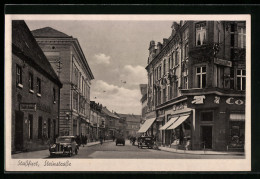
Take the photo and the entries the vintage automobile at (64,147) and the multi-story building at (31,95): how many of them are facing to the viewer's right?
1

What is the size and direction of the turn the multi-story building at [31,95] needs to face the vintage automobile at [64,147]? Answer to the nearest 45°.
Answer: approximately 45° to its right

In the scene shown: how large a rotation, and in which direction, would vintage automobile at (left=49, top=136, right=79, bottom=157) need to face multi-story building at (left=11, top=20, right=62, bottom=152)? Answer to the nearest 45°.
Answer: approximately 90° to its right

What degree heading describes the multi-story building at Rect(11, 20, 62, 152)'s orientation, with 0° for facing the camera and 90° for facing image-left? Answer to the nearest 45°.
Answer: approximately 270°

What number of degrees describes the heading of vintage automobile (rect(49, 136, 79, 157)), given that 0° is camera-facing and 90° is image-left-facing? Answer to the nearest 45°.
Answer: approximately 45°

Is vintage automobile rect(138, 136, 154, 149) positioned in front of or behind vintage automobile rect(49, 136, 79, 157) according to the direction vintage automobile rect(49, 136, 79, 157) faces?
behind
